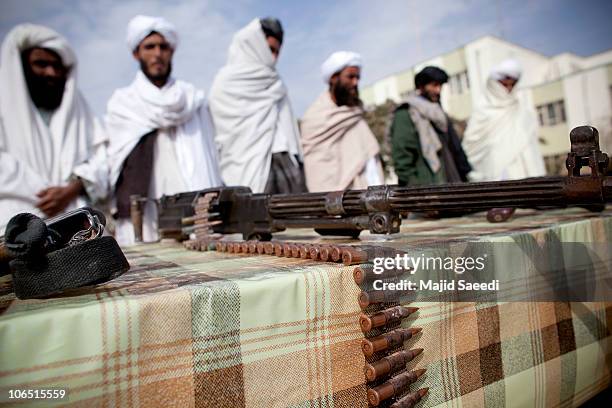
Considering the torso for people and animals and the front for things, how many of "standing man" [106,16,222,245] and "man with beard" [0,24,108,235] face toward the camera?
2

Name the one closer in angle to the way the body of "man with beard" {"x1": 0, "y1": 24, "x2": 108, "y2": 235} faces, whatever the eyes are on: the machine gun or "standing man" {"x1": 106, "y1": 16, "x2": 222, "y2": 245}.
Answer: the machine gun

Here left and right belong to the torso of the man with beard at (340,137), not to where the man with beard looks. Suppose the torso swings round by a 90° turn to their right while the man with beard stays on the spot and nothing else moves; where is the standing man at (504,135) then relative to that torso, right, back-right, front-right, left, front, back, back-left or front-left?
back

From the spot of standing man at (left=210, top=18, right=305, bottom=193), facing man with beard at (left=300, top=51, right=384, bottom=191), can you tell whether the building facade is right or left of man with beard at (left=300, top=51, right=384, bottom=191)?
left

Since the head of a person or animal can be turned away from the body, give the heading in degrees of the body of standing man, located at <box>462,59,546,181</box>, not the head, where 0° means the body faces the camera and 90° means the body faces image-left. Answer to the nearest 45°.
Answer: approximately 315°

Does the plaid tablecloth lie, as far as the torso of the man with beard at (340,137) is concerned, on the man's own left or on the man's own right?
on the man's own right

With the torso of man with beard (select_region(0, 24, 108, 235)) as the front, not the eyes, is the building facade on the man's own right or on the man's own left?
on the man's own left

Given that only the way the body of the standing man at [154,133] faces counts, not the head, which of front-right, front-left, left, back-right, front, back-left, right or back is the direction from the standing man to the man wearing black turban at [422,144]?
left

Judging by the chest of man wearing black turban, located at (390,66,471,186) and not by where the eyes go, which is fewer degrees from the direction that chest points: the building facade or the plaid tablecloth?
the plaid tablecloth

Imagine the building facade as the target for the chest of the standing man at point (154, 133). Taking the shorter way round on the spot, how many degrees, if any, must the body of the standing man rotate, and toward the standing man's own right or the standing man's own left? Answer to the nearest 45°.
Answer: approximately 135° to the standing man's own left

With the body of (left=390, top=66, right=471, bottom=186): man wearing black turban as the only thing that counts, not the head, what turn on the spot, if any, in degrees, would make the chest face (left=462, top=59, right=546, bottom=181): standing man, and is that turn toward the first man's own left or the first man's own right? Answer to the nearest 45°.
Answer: approximately 135° to the first man's own left
